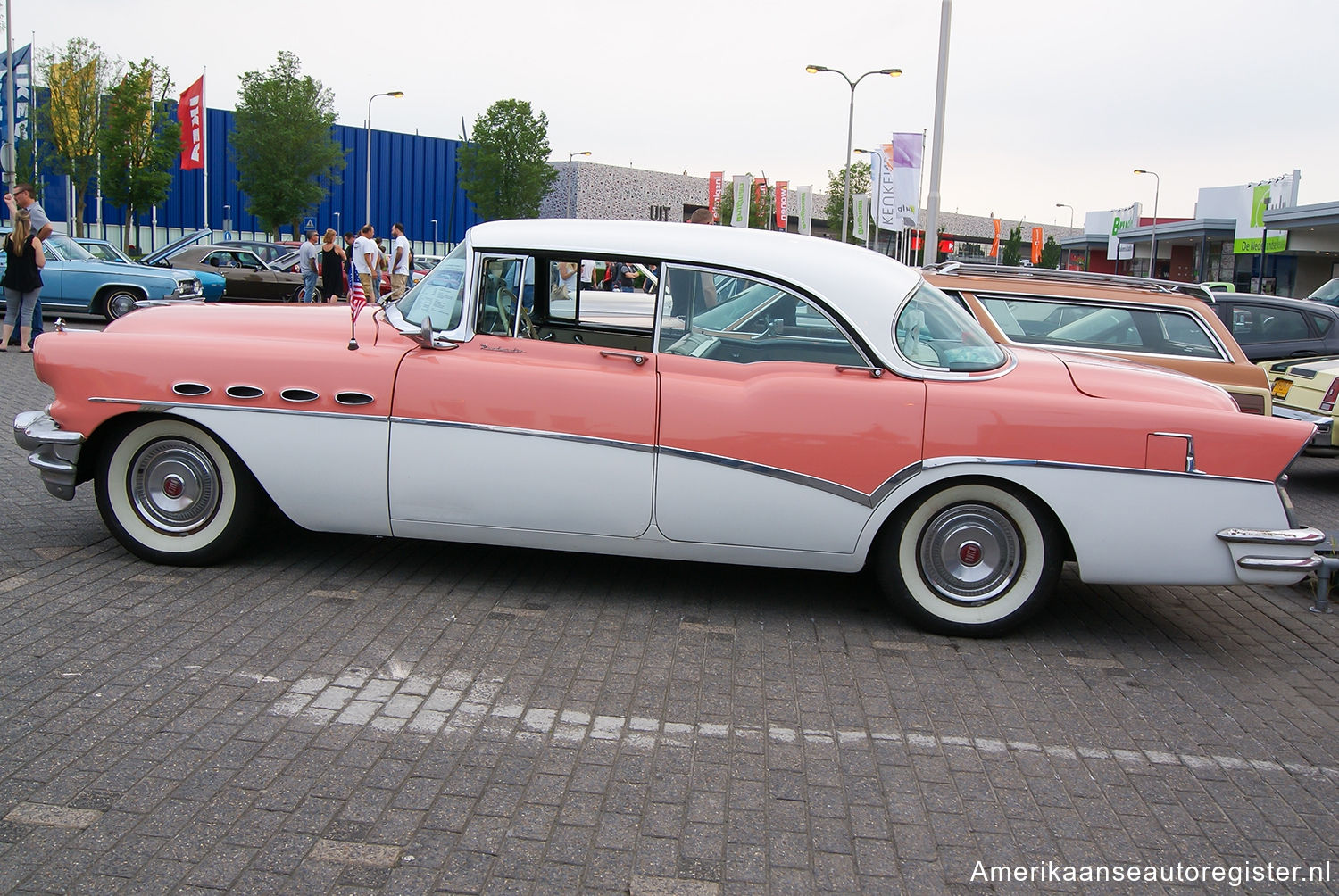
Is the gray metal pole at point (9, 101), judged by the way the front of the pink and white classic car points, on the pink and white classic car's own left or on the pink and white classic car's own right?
on the pink and white classic car's own right

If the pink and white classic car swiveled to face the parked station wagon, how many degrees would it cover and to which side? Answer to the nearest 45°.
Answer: approximately 135° to its right

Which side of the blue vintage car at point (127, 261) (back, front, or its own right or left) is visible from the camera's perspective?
right

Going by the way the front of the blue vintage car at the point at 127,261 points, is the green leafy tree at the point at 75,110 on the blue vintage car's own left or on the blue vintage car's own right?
on the blue vintage car's own left

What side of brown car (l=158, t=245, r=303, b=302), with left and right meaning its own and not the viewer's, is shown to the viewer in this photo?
right

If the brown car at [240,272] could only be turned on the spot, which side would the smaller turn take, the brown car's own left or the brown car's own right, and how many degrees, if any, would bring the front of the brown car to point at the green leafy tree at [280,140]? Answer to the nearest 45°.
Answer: approximately 90° to the brown car's own left

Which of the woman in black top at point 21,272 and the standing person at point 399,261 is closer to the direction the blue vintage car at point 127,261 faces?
the standing person

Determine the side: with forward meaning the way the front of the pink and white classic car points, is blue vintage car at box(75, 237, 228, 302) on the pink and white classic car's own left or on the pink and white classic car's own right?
on the pink and white classic car's own right

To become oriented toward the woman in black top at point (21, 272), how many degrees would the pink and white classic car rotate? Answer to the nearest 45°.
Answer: approximately 45° to its right

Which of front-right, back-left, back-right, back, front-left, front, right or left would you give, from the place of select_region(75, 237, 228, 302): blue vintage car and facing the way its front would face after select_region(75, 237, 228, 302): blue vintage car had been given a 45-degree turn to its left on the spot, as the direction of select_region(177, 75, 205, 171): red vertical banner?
front-left

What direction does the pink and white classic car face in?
to the viewer's left

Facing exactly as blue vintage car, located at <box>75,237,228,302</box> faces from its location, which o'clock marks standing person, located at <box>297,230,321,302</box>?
The standing person is roughly at 12 o'clock from the blue vintage car.
